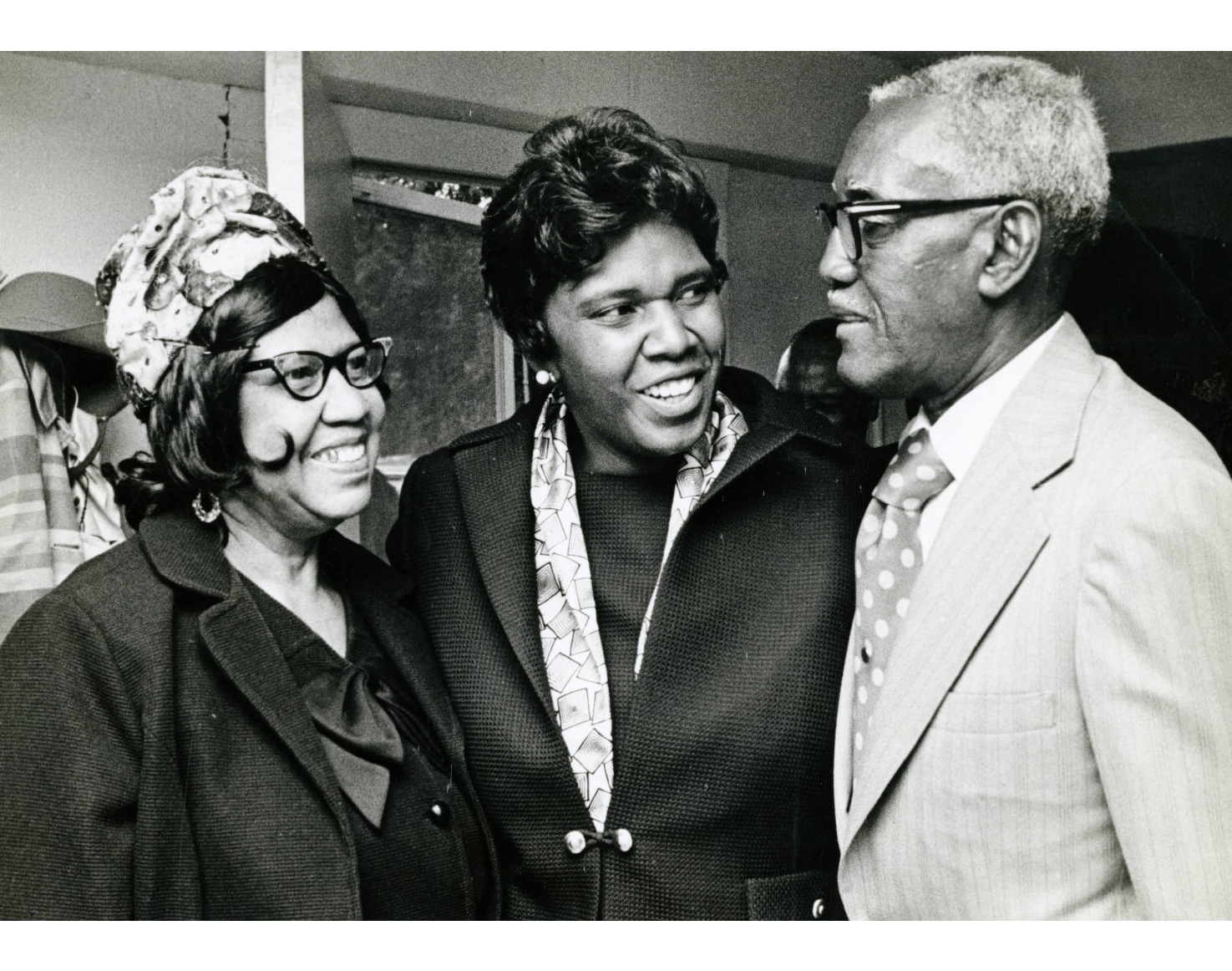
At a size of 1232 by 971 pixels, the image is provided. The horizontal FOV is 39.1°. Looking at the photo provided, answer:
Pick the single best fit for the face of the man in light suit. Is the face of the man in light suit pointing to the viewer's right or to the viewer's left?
to the viewer's left

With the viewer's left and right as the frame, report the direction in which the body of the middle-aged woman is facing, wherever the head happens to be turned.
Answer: facing the viewer and to the right of the viewer

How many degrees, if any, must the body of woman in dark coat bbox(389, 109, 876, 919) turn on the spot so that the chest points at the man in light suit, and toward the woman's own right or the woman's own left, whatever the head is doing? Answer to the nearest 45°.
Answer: approximately 45° to the woman's own left

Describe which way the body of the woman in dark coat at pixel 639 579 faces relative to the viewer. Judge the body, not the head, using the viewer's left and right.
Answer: facing the viewer

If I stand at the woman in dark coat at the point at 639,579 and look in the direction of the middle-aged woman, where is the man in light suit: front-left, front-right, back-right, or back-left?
back-left

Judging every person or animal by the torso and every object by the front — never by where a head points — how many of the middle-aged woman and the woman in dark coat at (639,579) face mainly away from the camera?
0

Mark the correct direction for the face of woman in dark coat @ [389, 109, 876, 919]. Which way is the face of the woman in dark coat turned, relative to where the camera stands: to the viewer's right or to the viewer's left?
to the viewer's right

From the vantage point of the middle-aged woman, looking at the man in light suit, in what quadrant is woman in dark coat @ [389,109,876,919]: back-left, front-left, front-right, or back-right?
front-left
